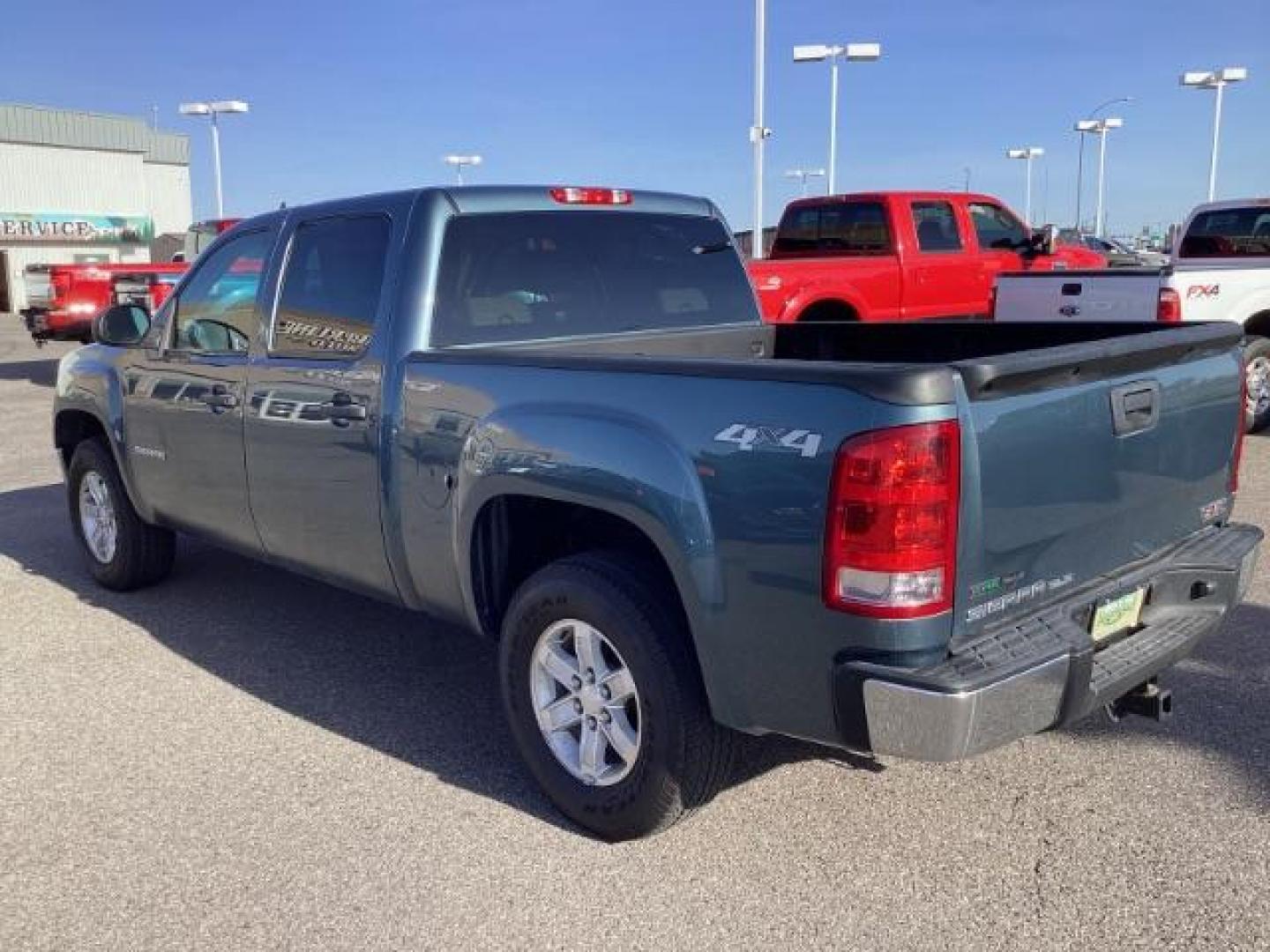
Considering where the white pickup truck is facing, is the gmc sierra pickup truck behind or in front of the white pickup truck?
behind

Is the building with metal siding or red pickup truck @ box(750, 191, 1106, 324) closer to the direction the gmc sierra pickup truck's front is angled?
the building with metal siding

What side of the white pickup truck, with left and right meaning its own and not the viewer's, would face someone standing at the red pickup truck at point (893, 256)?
left

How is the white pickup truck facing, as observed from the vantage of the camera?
facing away from the viewer and to the right of the viewer

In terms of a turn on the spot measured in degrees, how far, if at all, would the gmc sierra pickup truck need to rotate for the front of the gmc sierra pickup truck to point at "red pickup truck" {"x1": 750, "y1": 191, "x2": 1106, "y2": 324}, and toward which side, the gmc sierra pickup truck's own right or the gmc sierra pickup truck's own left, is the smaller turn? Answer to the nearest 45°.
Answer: approximately 45° to the gmc sierra pickup truck's own right

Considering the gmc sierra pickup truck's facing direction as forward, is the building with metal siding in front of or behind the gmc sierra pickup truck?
in front

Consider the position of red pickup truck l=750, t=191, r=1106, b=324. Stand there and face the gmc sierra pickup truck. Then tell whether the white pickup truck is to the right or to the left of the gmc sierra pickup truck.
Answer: left

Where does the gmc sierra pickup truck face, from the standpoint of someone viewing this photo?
facing away from the viewer and to the left of the viewer

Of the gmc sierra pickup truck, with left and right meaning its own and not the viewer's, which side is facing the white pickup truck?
right

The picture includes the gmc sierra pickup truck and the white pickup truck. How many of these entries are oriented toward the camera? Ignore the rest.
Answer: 0

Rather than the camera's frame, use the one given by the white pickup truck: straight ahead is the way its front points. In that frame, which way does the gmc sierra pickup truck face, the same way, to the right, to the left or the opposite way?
to the left
